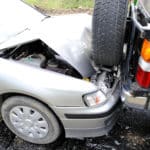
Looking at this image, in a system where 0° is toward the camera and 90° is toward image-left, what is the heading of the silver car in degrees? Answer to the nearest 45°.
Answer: approximately 270°
